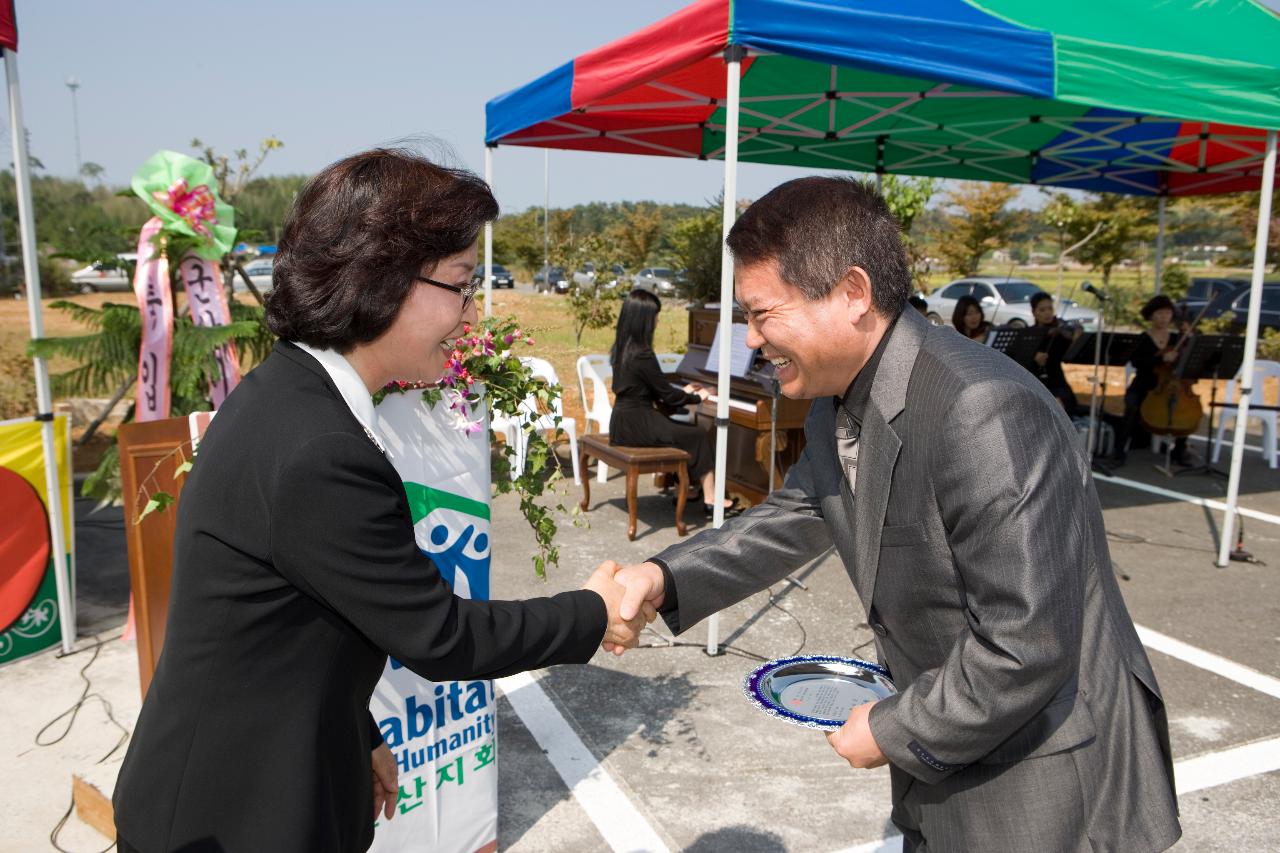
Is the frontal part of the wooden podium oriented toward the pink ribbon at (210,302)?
no

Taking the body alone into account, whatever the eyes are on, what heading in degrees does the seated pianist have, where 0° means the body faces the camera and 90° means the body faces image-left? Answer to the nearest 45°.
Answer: approximately 270°

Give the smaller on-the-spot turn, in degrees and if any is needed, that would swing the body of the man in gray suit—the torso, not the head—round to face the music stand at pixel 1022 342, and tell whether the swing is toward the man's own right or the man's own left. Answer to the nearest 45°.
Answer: approximately 90° to the man's own right

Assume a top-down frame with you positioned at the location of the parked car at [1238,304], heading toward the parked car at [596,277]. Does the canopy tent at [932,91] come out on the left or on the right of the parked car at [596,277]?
left

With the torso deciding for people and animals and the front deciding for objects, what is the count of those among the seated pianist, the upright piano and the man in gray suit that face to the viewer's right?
1

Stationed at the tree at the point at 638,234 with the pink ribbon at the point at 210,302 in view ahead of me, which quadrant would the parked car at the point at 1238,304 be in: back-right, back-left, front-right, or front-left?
front-left

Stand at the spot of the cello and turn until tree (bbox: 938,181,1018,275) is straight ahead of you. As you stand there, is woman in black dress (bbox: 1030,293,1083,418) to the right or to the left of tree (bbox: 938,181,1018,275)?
left

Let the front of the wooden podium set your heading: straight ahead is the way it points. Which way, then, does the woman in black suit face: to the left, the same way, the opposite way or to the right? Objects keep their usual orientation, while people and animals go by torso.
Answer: to the left

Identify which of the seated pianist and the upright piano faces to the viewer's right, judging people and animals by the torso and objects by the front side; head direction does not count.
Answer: the seated pianist

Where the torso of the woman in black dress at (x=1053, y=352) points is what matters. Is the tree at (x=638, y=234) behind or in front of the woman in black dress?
behind

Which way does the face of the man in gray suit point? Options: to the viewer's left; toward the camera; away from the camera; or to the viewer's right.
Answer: to the viewer's left

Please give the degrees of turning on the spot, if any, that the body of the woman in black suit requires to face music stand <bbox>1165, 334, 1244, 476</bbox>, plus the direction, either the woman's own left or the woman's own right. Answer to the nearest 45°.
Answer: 0° — they already face it

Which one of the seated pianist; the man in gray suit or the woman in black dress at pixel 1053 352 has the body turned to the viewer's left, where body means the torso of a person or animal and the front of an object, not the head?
the man in gray suit

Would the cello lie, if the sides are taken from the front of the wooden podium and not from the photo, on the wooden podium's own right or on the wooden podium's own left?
on the wooden podium's own left

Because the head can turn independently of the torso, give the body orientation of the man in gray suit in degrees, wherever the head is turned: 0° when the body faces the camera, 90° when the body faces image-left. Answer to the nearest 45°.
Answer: approximately 90°

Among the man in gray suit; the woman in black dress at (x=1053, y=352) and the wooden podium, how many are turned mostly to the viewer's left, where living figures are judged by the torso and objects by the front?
1

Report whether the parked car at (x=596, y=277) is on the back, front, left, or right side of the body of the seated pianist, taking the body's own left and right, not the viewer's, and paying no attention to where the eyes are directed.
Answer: left

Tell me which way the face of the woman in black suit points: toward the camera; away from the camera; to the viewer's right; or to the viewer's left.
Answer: to the viewer's right

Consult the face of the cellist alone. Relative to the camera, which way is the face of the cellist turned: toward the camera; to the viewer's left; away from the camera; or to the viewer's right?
toward the camera

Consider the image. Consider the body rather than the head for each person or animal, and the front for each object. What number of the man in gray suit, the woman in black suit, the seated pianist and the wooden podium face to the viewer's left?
1

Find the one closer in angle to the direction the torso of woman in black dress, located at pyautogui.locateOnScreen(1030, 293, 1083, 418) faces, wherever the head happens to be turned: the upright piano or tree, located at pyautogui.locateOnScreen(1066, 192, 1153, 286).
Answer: the upright piano

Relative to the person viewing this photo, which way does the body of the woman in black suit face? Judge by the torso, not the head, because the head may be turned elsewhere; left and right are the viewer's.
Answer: facing away from the viewer and to the right of the viewer
